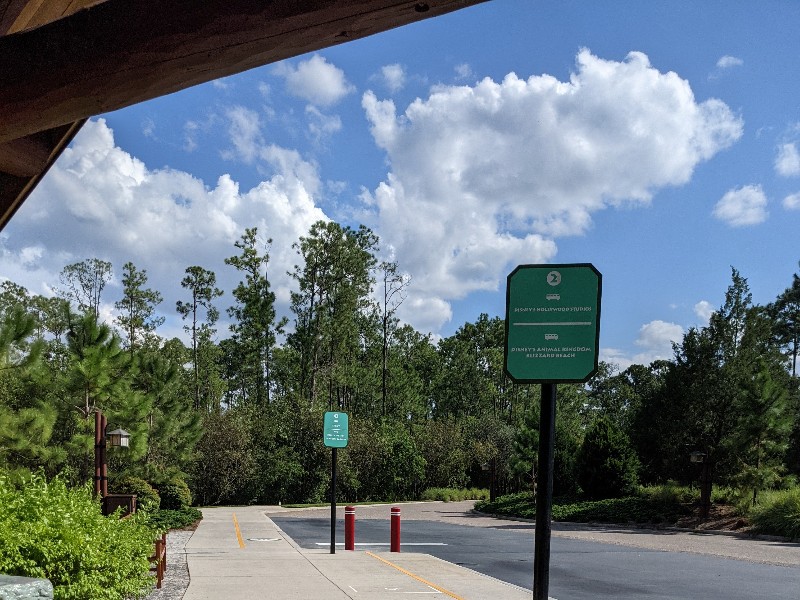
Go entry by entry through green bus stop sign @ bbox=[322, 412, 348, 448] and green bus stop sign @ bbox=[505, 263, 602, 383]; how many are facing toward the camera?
2

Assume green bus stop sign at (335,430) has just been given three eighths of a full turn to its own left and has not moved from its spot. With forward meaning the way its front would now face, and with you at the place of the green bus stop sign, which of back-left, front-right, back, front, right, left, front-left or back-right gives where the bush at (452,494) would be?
front-left

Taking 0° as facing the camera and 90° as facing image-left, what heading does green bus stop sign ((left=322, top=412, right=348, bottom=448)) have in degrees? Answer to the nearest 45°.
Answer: approximately 0°

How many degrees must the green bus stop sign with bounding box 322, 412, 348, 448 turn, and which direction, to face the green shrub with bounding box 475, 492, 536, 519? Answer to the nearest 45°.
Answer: approximately 180°

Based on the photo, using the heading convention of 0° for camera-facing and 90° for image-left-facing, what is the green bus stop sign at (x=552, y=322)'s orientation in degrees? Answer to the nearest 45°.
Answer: approximately 0°

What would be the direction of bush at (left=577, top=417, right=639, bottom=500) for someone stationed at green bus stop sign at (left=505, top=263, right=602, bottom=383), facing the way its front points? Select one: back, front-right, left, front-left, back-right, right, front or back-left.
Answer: back

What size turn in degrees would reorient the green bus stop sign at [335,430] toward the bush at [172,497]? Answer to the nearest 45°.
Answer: approximately 180°

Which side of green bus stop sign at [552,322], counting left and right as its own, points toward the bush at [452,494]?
back

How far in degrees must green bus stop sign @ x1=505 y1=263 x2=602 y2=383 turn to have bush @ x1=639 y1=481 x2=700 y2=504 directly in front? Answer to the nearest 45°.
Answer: approximately 180°
